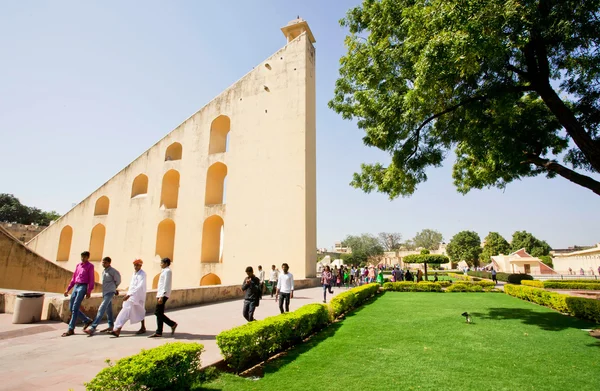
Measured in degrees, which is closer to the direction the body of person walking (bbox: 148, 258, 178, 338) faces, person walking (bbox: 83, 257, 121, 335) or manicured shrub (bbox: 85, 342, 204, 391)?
the person walking

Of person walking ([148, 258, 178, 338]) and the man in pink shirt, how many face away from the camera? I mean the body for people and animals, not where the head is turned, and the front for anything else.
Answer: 0

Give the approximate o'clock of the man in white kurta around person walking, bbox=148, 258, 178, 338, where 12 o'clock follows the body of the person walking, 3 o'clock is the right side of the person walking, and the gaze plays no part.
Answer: The man in white kurta is roughly at 1 o'clock from the person walking.

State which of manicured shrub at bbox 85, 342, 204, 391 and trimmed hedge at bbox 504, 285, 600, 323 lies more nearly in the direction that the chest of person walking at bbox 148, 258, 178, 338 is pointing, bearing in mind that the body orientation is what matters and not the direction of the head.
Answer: the manicured shrub

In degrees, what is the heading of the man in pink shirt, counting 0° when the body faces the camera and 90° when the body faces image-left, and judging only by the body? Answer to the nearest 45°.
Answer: approximately 45°

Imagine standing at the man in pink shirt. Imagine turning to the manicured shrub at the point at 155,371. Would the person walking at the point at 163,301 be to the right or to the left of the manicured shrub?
left

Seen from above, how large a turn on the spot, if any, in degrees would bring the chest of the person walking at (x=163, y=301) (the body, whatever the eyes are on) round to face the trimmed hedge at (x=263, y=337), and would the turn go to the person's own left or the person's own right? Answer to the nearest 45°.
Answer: approximately 135° to the person's own left

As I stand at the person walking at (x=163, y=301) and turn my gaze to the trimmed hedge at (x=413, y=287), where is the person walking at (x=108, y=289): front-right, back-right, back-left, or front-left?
back-left

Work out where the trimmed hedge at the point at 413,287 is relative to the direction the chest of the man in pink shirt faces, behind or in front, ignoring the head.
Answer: behind

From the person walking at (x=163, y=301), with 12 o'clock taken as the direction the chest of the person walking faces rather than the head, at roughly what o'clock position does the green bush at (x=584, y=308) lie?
The green bush is roughly at 6 o'clock from the person walking.

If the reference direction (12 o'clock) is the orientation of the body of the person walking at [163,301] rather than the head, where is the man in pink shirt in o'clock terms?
The man in pink shirt is roughly at 1 o'clock from the person walking.

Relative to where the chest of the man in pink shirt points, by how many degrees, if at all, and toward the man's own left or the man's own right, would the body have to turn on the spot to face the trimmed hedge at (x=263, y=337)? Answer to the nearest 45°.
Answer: approximately 90° to the man's own left

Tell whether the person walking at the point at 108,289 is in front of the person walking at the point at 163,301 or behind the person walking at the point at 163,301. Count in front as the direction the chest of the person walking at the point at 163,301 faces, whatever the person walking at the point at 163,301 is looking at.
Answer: in front

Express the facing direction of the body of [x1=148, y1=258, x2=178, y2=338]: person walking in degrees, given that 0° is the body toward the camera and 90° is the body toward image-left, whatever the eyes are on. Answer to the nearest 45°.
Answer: approximately 90°
